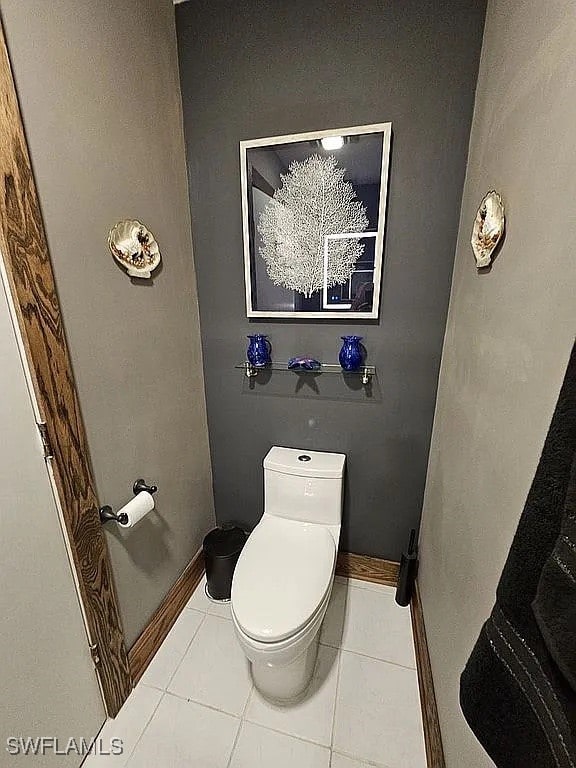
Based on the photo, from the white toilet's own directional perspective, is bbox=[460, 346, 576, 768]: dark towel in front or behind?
in front

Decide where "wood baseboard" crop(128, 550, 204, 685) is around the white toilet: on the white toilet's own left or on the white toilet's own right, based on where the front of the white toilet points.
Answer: on the white toilet's own right

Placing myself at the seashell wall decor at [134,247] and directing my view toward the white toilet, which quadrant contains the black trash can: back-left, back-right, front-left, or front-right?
front-left

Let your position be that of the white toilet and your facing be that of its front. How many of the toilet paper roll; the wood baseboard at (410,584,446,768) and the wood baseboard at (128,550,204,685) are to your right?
2

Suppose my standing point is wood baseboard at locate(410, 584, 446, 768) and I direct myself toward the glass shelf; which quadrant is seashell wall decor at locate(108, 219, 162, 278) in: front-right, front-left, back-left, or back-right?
front-left

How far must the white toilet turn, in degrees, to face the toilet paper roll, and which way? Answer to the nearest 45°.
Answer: approximately 90° to its right

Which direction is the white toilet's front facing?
toward the camera
